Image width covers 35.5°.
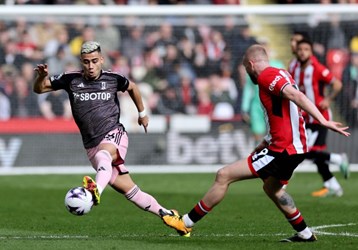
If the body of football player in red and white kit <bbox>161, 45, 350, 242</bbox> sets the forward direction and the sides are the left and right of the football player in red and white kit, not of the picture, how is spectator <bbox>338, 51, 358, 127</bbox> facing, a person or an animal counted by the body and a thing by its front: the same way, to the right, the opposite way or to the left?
to the left

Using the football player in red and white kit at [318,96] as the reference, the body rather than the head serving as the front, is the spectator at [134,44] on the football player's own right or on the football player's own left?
on the football player's own right

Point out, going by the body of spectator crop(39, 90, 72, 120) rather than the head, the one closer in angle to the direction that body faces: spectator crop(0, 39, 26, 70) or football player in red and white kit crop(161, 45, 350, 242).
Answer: the football player in red and white kit

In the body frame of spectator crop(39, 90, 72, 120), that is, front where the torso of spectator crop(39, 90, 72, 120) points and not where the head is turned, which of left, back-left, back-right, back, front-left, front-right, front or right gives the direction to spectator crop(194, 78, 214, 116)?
left

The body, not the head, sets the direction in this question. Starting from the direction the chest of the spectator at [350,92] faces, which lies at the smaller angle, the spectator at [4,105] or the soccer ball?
the soccer ball

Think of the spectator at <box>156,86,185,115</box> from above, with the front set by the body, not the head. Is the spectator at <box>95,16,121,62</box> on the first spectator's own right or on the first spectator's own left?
on the first spectator's own right

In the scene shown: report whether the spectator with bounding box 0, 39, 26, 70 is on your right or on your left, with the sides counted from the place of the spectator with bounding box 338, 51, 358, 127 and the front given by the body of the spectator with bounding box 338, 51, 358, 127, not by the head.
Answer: on your right

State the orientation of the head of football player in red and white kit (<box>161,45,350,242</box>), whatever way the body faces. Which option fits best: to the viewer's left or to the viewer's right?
to the viewer's left

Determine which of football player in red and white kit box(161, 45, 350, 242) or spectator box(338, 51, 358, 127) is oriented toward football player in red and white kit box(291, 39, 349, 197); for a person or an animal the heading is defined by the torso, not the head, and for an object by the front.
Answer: the spectator

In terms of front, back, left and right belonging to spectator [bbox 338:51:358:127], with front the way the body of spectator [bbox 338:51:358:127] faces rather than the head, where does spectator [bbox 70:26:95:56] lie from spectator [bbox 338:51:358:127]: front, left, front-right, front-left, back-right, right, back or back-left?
right

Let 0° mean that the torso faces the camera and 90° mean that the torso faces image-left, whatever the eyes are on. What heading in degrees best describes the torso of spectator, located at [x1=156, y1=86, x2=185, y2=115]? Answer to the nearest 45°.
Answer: approximately 0°

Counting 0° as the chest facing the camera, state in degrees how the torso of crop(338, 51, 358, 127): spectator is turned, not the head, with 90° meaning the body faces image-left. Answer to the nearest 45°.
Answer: approximately 0°

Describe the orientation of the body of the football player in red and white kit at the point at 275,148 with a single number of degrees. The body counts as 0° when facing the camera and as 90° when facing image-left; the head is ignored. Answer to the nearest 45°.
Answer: approximately 90°

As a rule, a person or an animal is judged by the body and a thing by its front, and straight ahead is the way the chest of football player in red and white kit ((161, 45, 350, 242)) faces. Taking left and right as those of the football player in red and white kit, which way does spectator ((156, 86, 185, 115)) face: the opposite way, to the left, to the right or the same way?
to the left
